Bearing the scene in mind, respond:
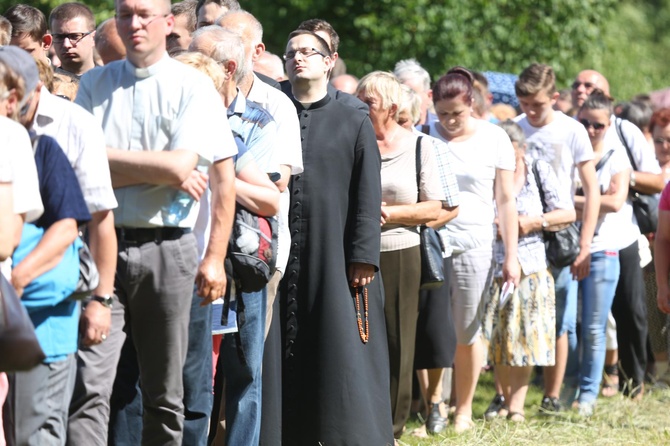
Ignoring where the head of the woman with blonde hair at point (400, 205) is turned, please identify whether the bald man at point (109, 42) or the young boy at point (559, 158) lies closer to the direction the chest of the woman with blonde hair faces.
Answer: the bald man

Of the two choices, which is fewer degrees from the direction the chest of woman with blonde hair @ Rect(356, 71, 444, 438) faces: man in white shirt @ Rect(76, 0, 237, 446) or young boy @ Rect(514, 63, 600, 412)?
the man in white shirt

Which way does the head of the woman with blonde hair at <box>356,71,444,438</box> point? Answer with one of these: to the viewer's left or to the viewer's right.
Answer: to the viewer's left

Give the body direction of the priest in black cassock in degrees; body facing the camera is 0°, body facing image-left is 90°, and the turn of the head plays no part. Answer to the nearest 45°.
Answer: approximately 45°
